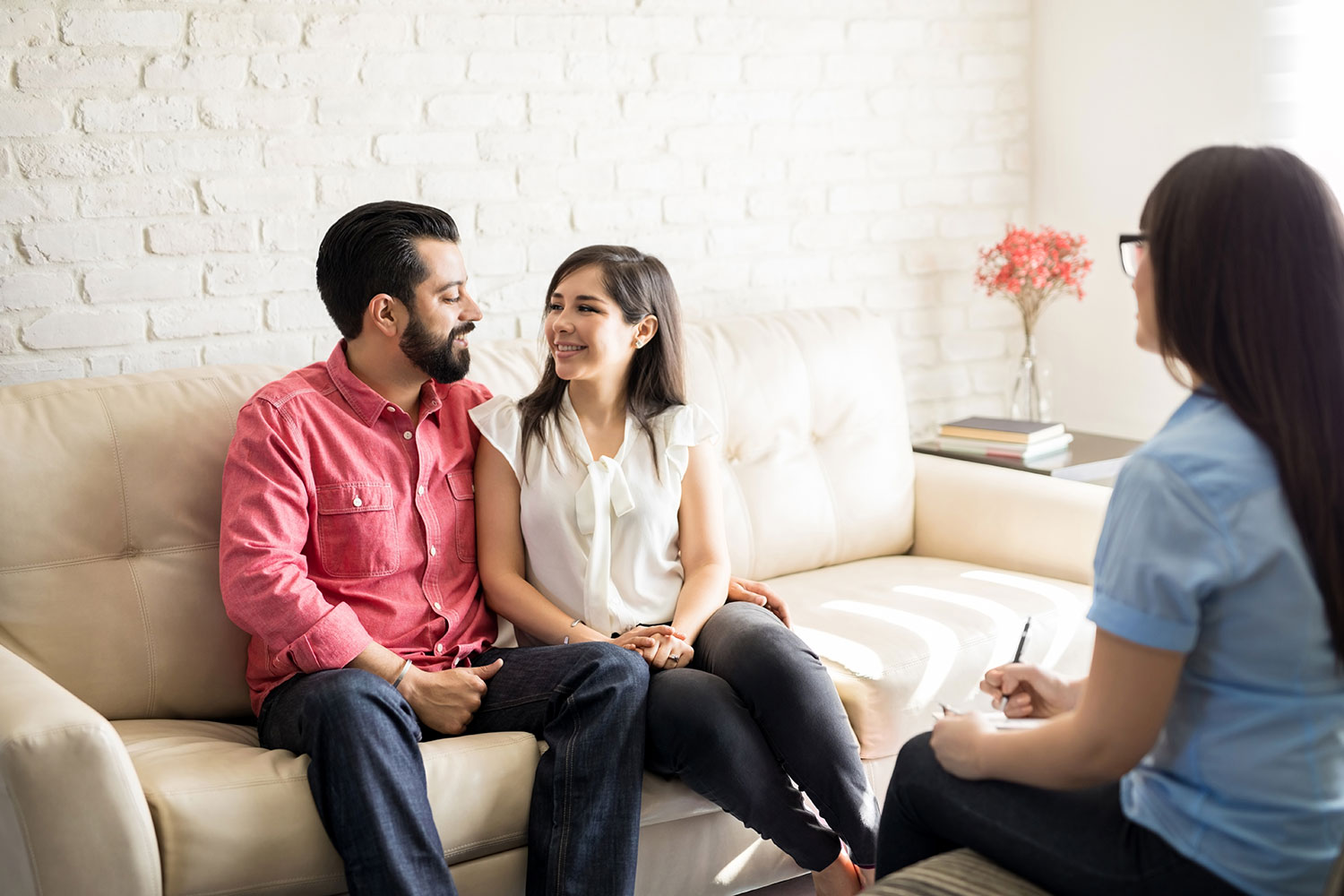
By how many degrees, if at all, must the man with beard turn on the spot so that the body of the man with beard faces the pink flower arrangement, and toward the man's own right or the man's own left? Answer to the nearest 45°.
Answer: approximately 90° to the man's own left

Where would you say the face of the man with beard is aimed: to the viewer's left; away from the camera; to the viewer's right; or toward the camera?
to the viewer's right

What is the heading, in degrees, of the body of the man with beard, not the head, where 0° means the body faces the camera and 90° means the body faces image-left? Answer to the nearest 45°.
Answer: approximately 315°

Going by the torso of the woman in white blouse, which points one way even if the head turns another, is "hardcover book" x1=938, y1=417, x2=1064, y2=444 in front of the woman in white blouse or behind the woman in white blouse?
behind

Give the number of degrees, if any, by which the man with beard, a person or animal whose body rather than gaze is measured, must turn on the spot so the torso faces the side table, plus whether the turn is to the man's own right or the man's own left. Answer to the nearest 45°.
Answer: approximately 90° to the man's own left

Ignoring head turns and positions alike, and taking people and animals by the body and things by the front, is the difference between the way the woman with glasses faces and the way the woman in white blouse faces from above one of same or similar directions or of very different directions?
very different directions

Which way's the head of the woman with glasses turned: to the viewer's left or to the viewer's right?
to the viewer's left

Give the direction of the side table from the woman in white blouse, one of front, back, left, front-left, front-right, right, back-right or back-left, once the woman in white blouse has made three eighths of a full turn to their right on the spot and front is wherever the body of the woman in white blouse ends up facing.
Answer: right

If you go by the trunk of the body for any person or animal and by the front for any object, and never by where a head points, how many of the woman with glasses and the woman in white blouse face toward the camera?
1

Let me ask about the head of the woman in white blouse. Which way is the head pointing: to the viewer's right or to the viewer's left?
to the viewer's left
